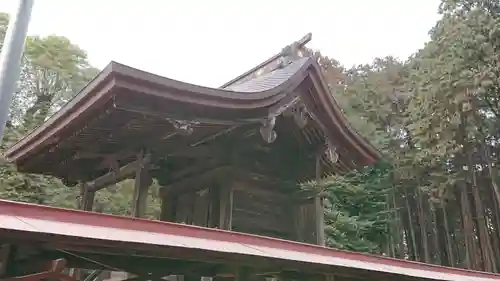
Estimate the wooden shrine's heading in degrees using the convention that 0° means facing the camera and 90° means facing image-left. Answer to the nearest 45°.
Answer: approximately 45°
